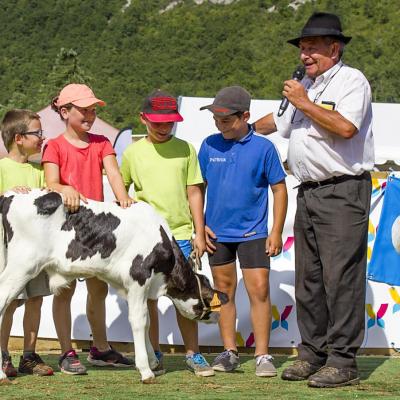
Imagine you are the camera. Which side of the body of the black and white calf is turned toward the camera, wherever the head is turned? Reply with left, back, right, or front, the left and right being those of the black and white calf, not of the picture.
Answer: right

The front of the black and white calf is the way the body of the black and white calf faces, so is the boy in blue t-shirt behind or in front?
in front

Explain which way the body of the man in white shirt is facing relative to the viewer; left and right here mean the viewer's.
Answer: facing the viewer and to the left of the viewer

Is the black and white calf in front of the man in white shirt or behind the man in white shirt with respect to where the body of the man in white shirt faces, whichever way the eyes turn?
in front

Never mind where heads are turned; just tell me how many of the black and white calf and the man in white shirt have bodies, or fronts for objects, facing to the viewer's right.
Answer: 1

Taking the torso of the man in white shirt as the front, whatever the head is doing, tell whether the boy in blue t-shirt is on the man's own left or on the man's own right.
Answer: on the man's own right

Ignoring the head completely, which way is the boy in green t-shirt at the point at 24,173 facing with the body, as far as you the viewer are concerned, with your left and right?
facing the viewer and to the right of the viewer

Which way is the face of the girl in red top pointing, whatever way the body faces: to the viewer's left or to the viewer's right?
to the viewer's right

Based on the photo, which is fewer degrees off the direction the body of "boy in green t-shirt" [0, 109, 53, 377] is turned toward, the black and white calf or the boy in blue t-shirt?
the black and white calf

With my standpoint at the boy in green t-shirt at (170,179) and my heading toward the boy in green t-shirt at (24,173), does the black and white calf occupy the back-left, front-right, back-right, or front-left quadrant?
front-left

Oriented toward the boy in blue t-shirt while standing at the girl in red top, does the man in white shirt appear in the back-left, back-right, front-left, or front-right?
front-right

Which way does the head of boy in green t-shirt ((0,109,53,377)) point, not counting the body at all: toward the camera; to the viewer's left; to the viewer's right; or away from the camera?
to the viewer's right

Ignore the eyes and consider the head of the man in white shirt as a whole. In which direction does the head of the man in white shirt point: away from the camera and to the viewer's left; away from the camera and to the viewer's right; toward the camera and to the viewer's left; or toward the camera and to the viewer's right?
toward the camera and to the viewer's left

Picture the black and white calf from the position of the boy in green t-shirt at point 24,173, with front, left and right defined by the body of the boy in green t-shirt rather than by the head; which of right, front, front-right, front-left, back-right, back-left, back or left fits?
front
